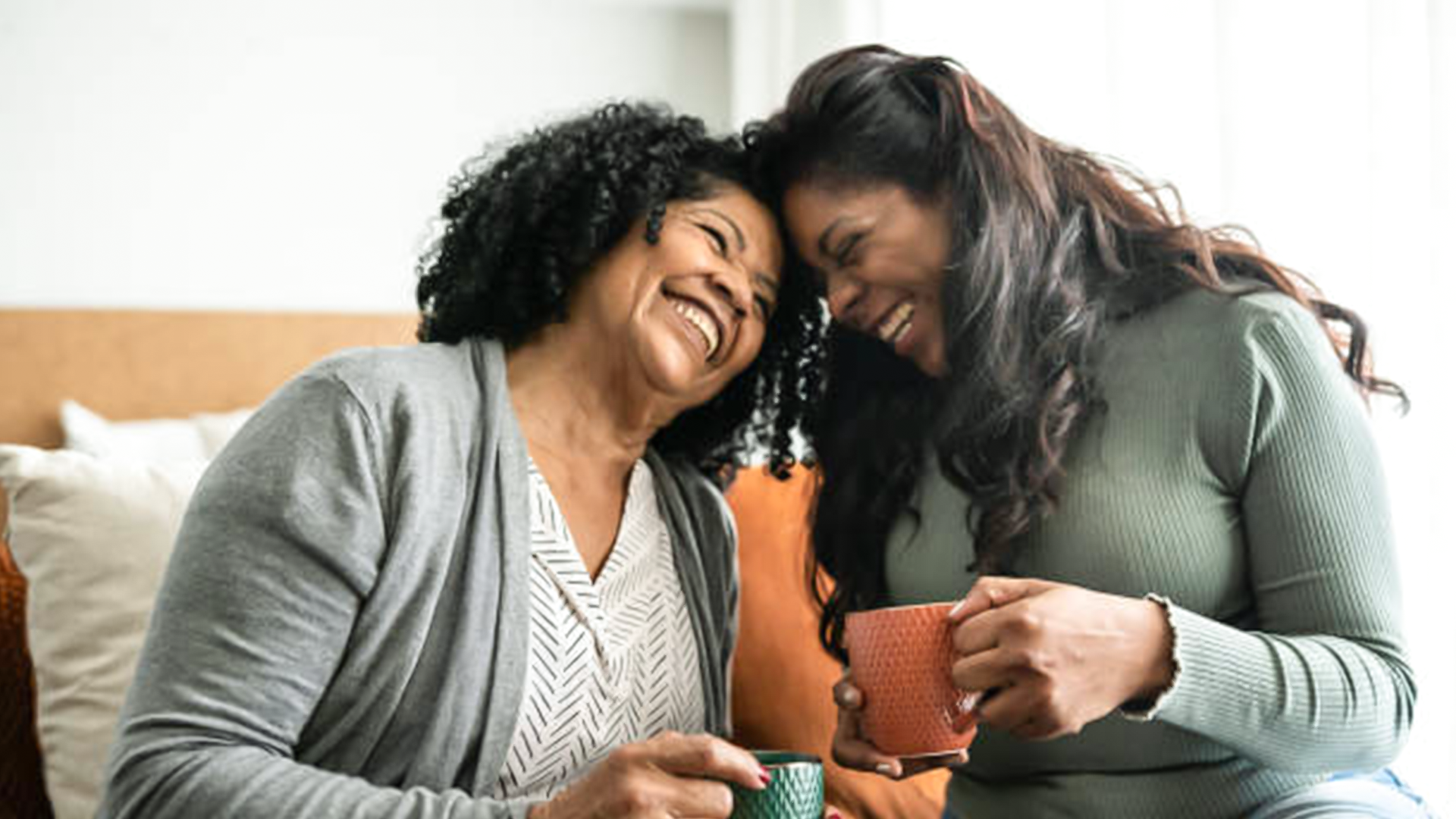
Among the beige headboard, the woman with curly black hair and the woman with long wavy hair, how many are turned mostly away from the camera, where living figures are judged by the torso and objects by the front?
0

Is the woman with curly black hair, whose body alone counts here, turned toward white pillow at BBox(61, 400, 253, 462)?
no

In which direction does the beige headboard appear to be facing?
toward the camera

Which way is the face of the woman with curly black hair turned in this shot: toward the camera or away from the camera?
toward the camera

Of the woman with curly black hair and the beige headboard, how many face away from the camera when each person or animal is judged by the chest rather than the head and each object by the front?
0

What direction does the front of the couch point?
toward the camera

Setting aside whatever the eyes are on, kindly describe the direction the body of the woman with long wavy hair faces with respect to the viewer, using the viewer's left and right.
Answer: facing the viewer and to the left of the viewer

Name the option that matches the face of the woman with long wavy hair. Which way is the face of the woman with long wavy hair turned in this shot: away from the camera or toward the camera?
toward the camera

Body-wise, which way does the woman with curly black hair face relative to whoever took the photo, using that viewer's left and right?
facing the viewer and to the right of the viewer
